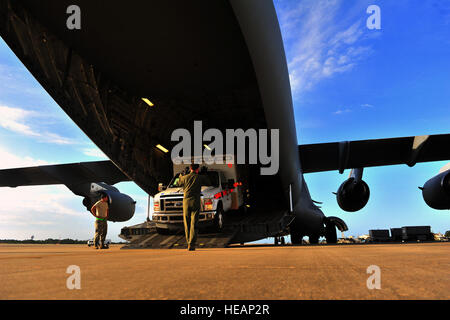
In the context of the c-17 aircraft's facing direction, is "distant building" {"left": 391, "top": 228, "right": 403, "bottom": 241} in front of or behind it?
in front

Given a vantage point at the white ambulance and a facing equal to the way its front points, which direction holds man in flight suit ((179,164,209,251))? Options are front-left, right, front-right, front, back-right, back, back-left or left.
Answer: front-left

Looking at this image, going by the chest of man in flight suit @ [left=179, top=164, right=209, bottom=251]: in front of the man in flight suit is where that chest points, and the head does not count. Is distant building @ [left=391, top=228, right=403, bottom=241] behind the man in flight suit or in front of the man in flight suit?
in front

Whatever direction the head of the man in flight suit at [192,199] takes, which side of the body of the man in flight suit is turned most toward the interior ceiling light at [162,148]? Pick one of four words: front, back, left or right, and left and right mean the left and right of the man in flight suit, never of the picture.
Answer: front

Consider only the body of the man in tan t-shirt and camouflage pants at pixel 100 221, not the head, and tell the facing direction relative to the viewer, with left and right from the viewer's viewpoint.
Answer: facing away from the viewer and to the right of the viewer

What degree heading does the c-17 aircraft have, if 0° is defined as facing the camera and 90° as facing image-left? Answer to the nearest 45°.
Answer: approximately 180°

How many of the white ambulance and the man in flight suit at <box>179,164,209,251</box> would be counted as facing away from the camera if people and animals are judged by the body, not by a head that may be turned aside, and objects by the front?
1

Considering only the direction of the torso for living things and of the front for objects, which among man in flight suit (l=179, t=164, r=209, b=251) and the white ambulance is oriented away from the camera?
the man in flight suit

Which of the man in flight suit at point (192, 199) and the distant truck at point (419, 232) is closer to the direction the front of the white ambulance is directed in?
the man in flight suit

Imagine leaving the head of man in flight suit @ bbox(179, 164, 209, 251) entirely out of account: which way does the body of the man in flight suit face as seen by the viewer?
away from the camera

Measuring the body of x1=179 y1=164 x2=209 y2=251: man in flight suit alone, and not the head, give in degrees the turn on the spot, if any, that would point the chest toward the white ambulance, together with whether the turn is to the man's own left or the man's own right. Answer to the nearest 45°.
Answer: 0° — they already face it

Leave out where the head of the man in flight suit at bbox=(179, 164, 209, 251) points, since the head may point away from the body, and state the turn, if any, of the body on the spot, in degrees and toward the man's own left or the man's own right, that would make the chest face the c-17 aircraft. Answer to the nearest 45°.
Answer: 0° — they already face it
